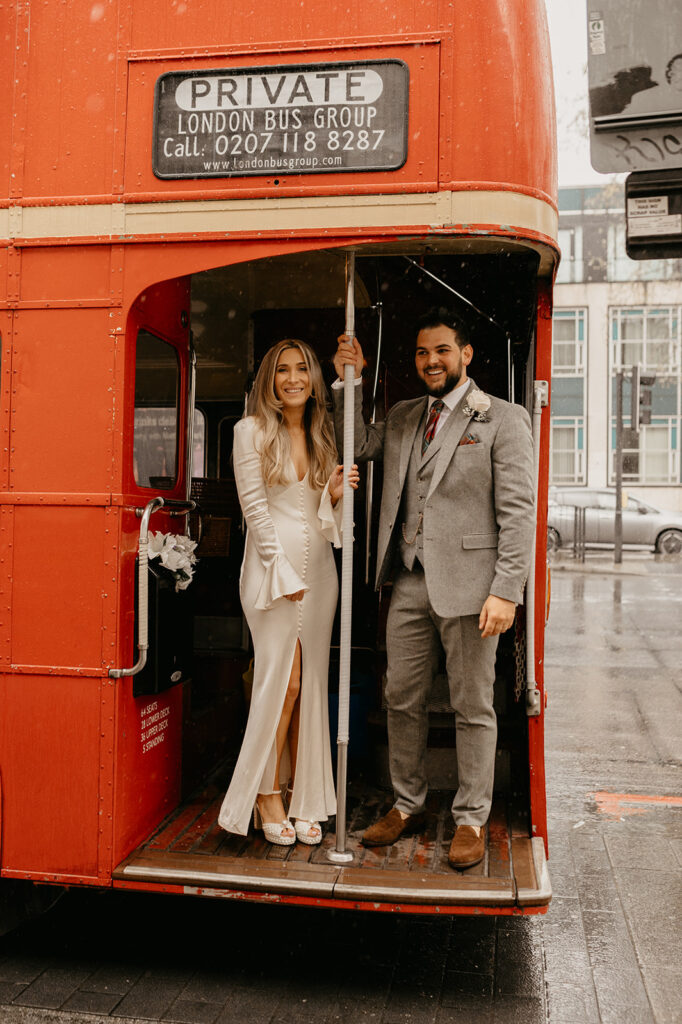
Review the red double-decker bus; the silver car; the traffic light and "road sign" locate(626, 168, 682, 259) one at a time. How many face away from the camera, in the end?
1

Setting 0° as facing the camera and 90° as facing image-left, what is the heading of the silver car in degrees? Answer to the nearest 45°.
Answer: approximately 270°

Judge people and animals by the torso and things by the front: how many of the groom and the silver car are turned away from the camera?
0

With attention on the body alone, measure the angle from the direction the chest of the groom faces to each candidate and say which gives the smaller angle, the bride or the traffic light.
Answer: the bride

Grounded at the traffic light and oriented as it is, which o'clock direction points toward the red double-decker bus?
The red double-decker bus is roughly at 3 o'clock from the traffic light.

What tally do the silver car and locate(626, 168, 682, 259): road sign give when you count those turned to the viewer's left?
0

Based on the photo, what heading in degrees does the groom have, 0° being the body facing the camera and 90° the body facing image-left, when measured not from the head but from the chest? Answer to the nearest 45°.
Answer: approximately 45°
